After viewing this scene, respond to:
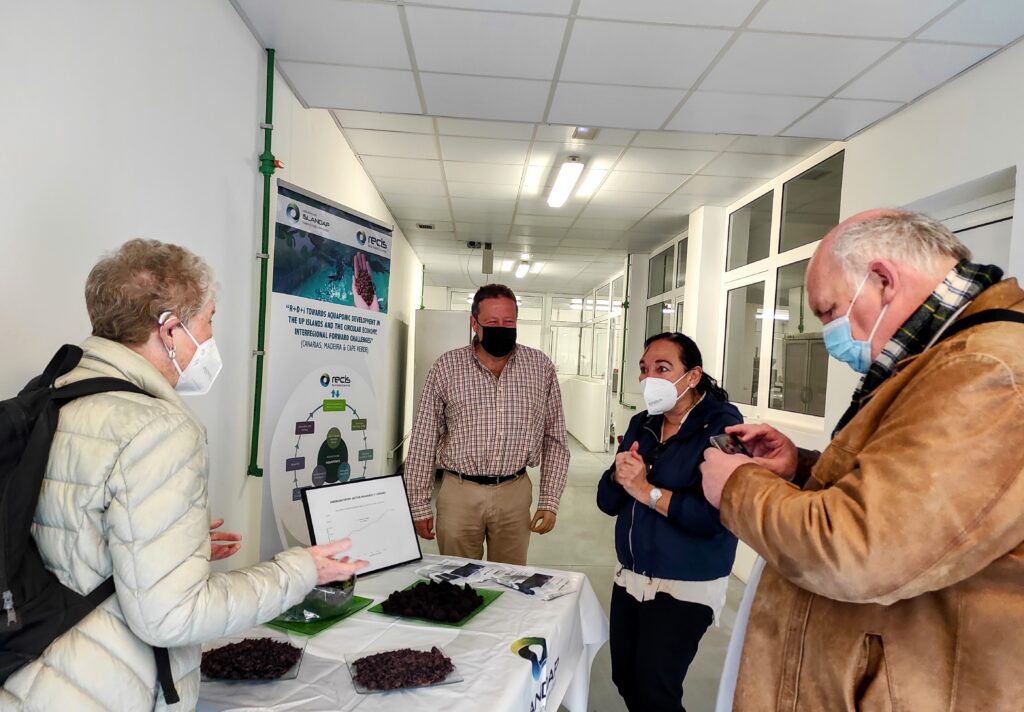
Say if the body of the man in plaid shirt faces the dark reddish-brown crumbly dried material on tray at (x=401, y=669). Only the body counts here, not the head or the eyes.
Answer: yes

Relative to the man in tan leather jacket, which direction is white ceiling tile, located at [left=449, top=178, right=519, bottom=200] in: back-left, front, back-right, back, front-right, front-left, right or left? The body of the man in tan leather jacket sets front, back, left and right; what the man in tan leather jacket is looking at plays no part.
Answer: front-right

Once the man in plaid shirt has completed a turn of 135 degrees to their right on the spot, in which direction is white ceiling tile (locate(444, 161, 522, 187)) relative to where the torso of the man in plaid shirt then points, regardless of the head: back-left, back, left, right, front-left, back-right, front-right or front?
front-right

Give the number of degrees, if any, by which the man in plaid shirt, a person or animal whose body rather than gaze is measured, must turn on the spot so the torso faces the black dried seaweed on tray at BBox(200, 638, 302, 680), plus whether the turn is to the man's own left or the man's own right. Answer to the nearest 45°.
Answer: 0° — they already face it

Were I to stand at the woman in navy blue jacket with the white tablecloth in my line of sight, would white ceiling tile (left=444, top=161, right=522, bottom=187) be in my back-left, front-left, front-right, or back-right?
back-right

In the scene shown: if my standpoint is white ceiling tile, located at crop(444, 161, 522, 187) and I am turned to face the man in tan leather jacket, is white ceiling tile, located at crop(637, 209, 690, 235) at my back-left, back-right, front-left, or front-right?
back-left

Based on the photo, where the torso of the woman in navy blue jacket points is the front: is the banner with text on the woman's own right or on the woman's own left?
on the woman's own right

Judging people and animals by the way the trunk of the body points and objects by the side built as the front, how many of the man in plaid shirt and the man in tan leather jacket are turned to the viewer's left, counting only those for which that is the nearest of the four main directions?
1

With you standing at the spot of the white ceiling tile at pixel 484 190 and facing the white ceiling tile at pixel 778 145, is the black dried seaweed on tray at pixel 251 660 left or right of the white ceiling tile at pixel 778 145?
right

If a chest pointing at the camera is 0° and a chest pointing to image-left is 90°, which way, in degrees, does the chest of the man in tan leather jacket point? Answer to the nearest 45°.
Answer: approximately 90°

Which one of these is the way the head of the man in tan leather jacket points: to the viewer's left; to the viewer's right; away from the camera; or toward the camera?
to the viewer's left

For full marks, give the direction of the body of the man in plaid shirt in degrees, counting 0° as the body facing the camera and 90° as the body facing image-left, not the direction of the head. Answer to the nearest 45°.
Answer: approximately 0°
